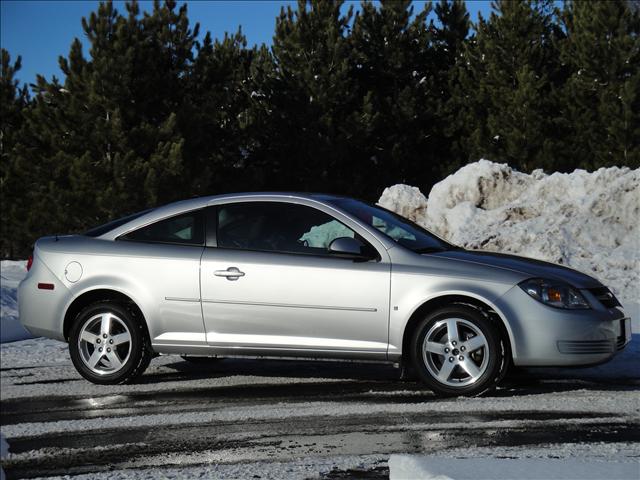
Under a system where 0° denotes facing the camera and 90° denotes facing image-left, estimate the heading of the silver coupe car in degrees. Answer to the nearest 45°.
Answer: approximately 270°

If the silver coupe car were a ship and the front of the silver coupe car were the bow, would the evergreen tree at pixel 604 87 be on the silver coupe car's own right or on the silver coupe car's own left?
on the silver coupe car's own left

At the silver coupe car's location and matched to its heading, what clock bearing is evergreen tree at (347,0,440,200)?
The evergreen tree is roughly at 9 o'clock from the silver coupe car.

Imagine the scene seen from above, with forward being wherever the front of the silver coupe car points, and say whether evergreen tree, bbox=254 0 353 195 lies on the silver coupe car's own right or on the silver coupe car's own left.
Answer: on the silver coupe car's own left

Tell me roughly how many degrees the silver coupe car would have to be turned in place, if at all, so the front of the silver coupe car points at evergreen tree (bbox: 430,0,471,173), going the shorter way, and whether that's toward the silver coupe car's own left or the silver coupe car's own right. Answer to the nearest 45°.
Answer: approximately 90° to the silver coupe car's own left

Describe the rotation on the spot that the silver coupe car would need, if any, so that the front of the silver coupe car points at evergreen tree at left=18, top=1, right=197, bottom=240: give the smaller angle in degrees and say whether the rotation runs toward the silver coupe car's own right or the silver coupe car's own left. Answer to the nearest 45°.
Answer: approximately 90° to the silver coupe car's own left

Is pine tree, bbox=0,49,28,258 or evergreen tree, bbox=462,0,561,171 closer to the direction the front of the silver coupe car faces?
the evergreen tree

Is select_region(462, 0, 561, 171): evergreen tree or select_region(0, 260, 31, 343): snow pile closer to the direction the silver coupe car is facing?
the evergreen tree

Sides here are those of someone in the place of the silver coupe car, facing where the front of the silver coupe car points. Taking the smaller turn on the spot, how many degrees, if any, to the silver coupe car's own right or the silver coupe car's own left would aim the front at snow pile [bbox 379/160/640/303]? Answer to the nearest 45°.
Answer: approximately 45° to the silver coupe car's own left

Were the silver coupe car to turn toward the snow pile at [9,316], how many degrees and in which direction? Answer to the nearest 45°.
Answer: approximately 135° to its left
